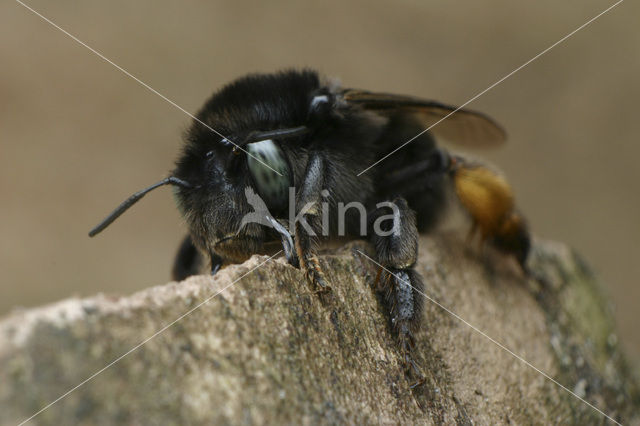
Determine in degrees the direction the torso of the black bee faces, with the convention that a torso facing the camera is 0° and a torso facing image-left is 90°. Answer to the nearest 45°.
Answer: approximately 45°
